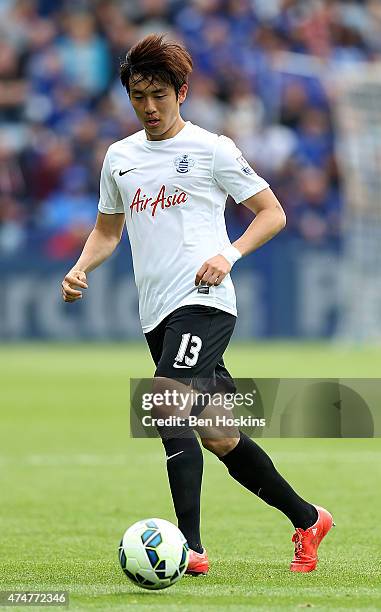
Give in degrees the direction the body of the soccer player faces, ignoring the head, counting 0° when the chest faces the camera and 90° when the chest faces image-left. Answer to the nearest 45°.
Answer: approximately 45°
